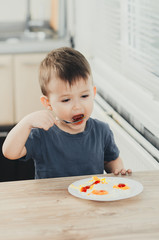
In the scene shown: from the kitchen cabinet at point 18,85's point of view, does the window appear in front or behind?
in front

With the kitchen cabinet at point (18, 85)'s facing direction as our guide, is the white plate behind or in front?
in front

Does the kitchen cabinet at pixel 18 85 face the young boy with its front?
yes

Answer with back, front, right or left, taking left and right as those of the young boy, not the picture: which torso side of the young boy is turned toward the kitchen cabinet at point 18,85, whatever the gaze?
back

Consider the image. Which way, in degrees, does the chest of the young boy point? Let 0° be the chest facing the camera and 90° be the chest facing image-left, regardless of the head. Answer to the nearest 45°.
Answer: approximately 0°

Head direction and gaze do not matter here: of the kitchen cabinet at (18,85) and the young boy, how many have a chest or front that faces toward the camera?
2
